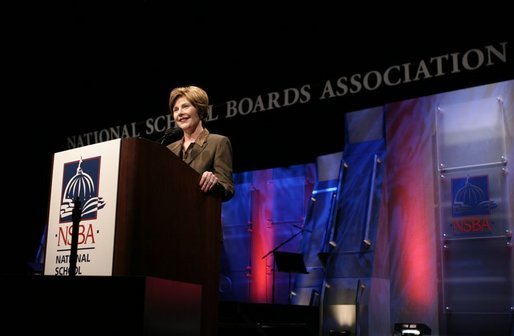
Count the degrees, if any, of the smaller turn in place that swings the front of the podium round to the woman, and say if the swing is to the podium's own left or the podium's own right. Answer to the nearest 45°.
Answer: approximately 180°

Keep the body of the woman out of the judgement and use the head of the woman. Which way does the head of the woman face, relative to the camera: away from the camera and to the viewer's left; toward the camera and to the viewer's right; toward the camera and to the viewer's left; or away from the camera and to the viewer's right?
toward the camera and to the viewer's left

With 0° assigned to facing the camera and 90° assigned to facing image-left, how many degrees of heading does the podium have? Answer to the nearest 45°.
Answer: approximately 45°

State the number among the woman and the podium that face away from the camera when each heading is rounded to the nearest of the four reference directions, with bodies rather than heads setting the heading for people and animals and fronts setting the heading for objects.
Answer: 0

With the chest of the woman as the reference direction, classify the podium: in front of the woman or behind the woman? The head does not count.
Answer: in front

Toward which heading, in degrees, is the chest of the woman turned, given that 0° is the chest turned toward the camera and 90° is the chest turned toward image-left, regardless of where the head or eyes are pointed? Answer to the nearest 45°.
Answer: approximately 45°
